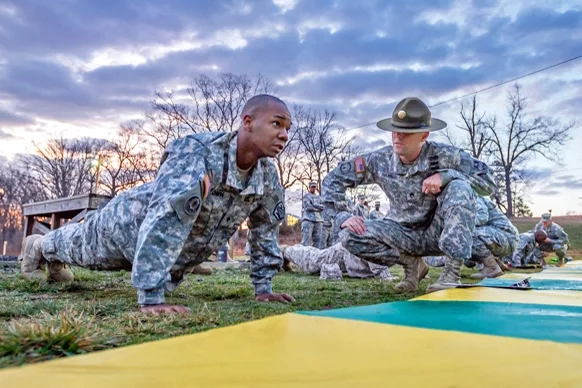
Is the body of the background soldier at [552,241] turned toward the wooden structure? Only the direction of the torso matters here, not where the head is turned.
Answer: yes

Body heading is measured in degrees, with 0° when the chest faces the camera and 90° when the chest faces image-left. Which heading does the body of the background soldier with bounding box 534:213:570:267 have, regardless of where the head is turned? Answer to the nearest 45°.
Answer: approximately 45°

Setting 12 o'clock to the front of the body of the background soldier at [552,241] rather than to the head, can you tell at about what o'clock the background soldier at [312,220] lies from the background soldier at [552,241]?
the background soldier at [312,220] is roughly at 1 o'clock from the background soldier at [552,241].

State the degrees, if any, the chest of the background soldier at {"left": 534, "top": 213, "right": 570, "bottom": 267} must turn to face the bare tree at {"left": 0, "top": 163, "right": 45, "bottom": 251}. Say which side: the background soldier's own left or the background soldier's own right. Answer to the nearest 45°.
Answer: approximately 45° to the background soldier's own right

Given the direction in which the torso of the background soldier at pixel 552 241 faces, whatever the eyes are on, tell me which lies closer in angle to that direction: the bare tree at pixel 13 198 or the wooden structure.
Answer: the wooden structure
